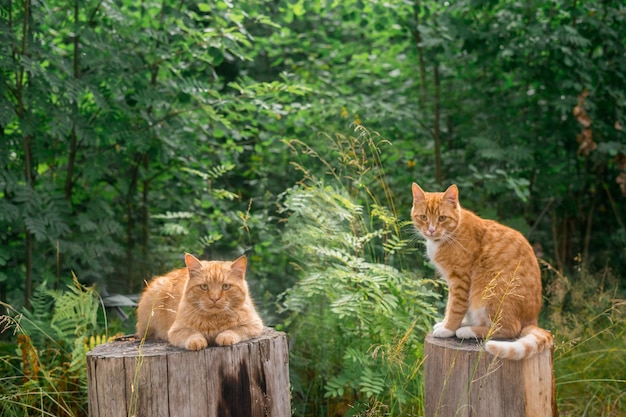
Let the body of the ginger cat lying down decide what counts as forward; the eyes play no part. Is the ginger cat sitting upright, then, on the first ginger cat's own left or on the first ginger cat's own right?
on the first ginger cat's own left

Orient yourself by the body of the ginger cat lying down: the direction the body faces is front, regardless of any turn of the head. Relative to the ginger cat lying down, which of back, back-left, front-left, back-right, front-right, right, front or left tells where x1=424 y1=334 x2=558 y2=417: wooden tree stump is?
front-left

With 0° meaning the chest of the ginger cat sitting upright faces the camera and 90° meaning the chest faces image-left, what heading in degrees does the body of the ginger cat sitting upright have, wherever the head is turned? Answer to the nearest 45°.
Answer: approximately 90°

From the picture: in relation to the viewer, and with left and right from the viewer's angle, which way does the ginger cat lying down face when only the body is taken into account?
facing the viewer and to the right of the viewer

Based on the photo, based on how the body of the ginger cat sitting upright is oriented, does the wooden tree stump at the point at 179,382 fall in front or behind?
in front
